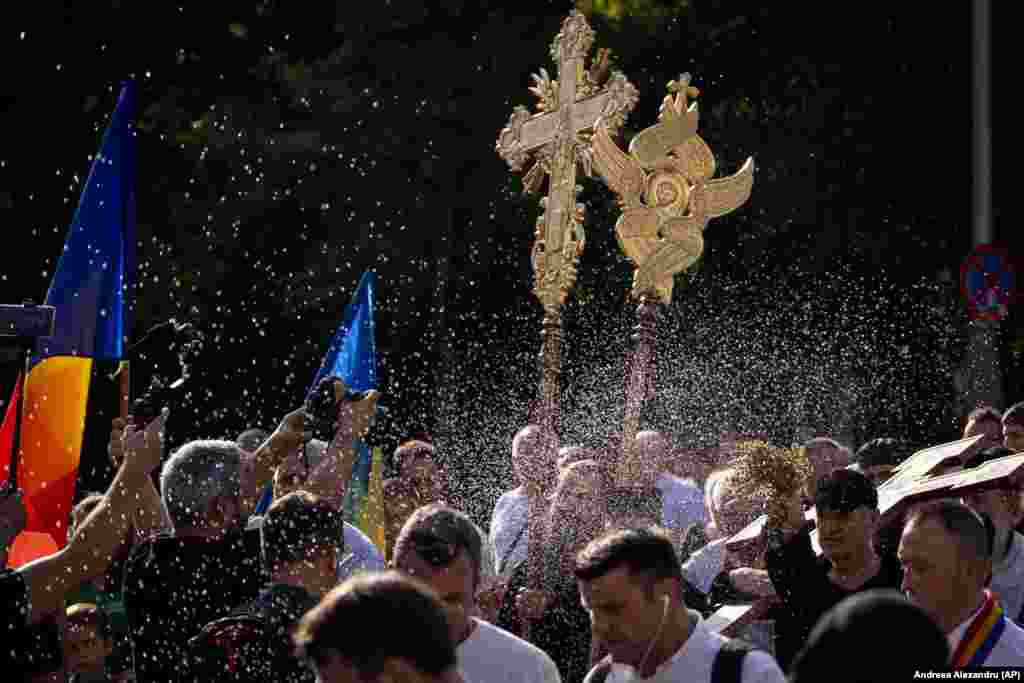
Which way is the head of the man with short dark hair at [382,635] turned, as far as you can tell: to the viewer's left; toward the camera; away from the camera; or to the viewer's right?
away from the camera

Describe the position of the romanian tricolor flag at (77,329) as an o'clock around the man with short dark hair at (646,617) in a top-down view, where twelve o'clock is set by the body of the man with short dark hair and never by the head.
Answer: The romanian tricolor flag is roughly at 3 o'clock from the man with short dark hair.

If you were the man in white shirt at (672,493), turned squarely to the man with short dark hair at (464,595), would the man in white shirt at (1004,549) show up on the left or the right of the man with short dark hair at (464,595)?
left

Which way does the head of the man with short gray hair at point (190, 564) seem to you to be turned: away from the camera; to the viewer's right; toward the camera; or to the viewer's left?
away from the camera

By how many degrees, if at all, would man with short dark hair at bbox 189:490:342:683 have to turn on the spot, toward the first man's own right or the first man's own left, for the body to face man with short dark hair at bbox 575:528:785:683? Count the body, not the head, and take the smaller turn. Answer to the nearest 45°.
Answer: approximately 45° to the first man's own right

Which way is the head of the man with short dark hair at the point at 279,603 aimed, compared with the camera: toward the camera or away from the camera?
away from the camera
